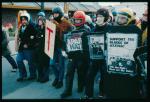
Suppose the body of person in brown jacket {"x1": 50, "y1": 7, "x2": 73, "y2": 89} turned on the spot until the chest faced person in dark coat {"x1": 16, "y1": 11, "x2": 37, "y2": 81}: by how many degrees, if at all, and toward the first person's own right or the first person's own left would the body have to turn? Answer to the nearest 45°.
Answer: approximately 45° to the first person's own right

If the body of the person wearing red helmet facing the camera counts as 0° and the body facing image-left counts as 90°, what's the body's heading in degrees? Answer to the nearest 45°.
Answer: approximately 45°

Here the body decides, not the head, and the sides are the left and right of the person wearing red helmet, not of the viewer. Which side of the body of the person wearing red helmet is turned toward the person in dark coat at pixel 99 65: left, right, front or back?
left

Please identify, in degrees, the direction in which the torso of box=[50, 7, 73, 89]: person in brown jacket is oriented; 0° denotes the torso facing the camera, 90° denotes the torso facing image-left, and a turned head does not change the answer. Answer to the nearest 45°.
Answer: approximately 45°
